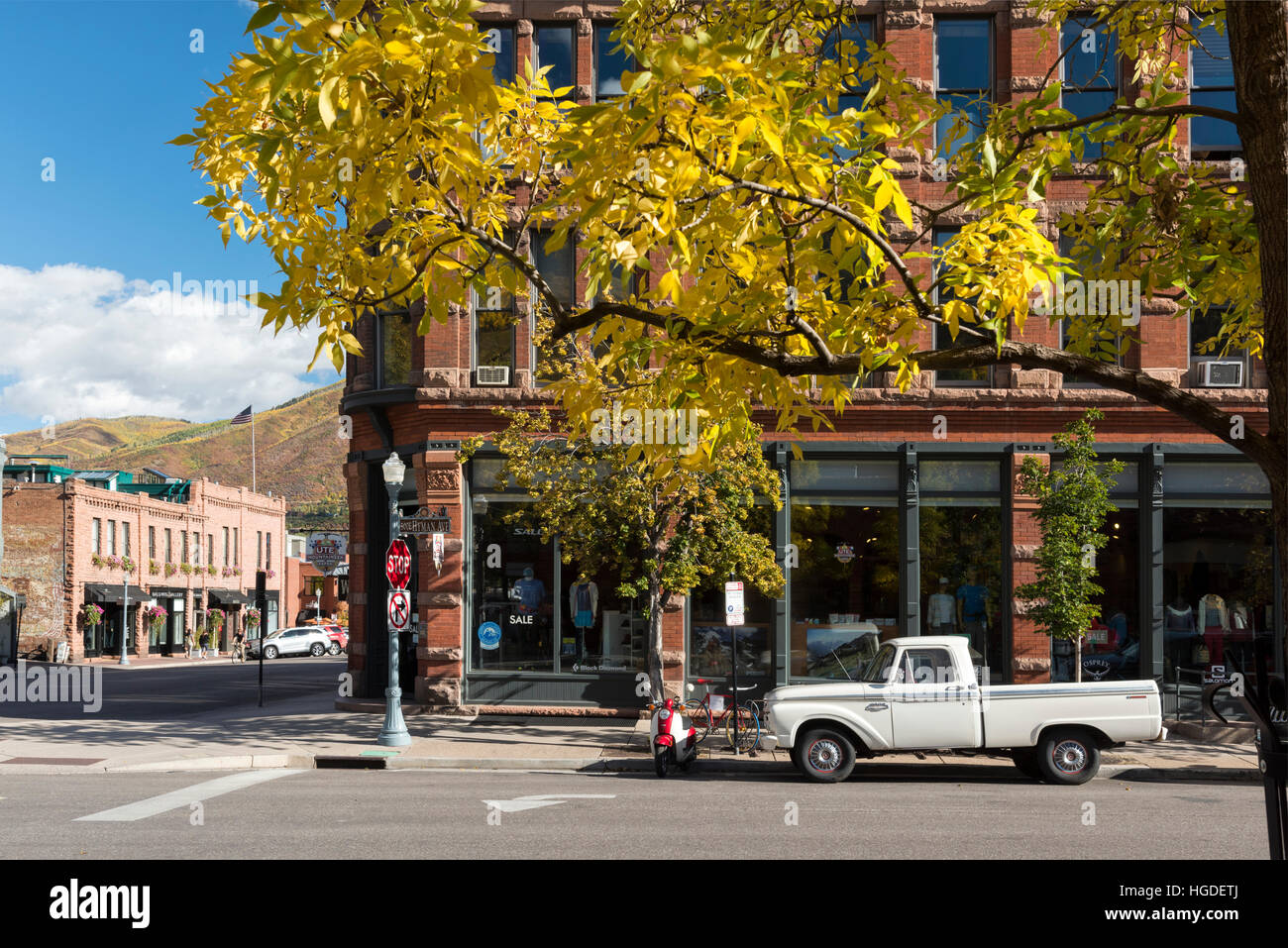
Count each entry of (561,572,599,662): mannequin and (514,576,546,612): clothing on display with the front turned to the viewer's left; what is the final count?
0

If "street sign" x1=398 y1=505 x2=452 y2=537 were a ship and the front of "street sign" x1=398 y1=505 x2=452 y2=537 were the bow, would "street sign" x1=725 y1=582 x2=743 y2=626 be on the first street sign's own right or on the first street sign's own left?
on the first street sign's own left

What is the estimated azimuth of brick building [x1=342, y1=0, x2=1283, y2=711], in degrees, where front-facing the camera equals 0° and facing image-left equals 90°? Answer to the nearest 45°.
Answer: approximately 0°

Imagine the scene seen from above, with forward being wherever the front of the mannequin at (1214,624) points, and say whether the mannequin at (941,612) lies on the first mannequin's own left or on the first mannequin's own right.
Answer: on the first mannequin's own right

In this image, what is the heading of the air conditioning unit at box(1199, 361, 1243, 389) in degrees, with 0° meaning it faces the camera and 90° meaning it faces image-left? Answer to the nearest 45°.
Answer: approximately 0°

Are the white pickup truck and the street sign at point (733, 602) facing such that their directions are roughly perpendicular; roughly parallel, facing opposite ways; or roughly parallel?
roughly perpendicular
